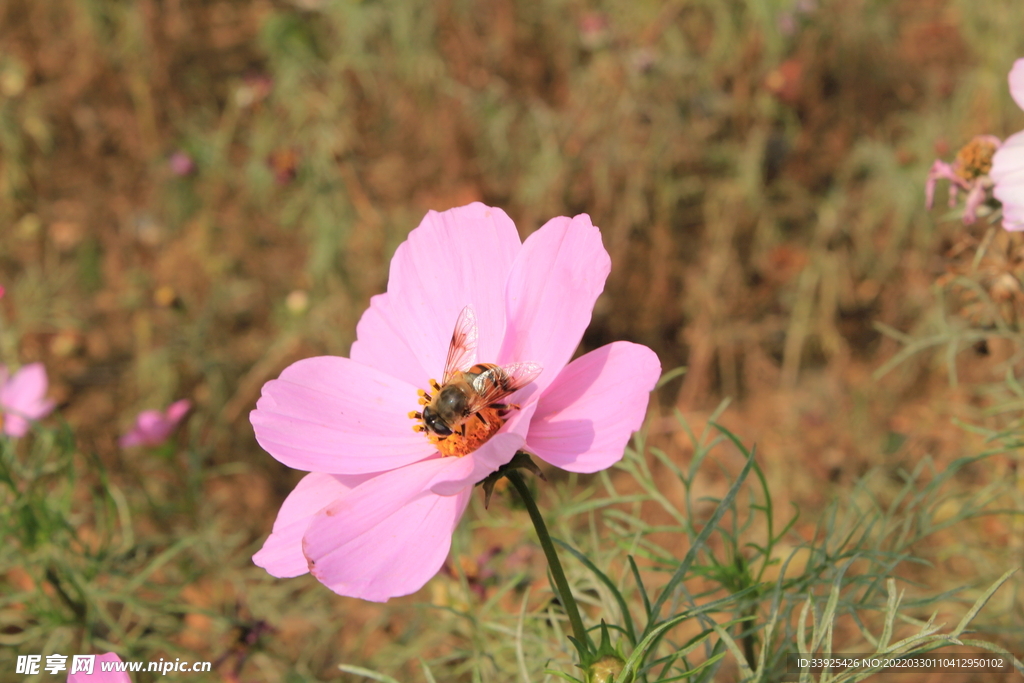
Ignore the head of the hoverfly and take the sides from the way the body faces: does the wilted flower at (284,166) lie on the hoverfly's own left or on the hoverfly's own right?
on the hoverfly's own right

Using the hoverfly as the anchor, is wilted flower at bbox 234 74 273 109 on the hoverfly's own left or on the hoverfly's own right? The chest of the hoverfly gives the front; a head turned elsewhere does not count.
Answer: on the hoverfly's own right

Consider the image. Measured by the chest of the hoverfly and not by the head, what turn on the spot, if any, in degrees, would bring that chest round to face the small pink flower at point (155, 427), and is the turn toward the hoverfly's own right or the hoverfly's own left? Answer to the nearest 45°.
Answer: approximately 90° to the hoverfly's own right

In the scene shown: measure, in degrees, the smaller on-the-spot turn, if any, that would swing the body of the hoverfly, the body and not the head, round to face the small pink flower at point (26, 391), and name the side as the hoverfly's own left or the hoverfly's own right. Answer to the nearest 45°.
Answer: approximately 90° to the hoverfly's own right

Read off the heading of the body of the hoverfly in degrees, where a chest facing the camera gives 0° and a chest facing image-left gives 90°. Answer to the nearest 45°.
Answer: approximately 45°
